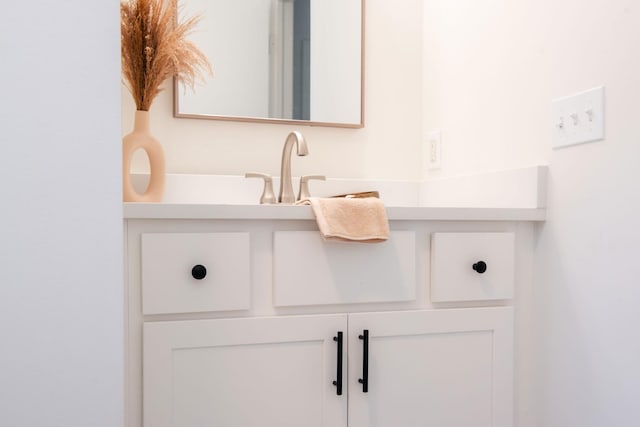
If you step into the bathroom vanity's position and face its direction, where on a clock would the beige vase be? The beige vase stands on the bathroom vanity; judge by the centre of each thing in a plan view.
The beige vase is roughly at 4 o'clock from the bathroom vanity.

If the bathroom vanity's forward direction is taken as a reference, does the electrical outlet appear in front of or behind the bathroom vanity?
behind

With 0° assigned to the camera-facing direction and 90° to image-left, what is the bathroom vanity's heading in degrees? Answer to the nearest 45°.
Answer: approximately 0°

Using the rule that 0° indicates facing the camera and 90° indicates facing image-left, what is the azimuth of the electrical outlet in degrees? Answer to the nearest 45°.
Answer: approximately 45°
